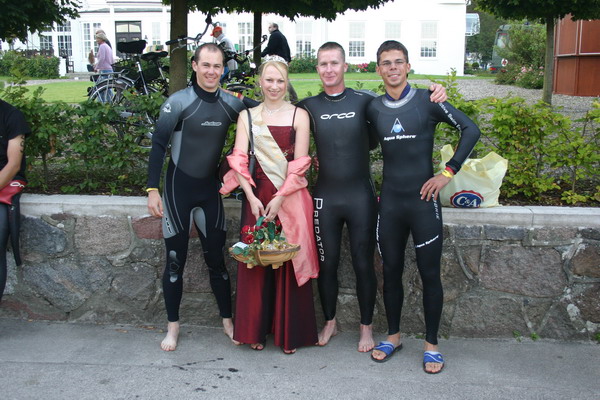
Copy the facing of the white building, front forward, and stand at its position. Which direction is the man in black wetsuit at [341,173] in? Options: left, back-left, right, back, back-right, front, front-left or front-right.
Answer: front

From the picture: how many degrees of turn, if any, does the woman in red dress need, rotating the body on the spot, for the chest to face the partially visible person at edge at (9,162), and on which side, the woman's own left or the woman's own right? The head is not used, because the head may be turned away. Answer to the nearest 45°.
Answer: approximately 90° to the woman's own right

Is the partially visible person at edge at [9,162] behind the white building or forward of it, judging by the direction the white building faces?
forward

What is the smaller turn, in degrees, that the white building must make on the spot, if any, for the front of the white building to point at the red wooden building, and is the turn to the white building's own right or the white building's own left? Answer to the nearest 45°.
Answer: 0° — it already faces it

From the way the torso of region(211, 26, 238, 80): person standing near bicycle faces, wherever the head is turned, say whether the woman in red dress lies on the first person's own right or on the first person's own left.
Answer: on the first person's own left

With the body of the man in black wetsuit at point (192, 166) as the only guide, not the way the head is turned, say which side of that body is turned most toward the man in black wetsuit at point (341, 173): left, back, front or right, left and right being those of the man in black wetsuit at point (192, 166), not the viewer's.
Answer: left

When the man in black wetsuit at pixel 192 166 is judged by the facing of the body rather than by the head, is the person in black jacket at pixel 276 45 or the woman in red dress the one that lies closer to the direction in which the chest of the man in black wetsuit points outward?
the woman in red dress

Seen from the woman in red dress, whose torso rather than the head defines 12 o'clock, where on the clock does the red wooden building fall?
The red wooden building is roughly at 7 o'clock from the woman in red dress.

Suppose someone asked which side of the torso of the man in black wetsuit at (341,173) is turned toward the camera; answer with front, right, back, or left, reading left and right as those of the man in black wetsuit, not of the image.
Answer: front

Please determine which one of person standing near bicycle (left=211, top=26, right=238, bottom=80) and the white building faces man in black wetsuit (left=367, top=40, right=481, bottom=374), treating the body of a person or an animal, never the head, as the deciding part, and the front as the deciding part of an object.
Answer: the white building
